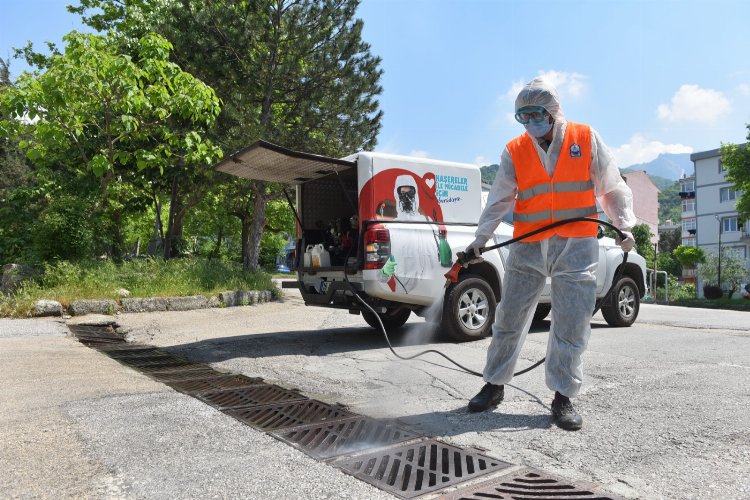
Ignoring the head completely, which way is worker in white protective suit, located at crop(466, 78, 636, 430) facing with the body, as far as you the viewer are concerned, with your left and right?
facing the viewer

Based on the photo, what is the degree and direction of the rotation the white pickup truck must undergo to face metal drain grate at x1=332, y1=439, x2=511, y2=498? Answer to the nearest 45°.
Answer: approximately 135° to its right

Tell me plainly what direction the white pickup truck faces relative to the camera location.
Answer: facing away from the viewer and to the right of the viewer

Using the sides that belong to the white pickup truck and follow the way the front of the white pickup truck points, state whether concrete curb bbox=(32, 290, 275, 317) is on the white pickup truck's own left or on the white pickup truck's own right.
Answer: on the white pickup truck's own left

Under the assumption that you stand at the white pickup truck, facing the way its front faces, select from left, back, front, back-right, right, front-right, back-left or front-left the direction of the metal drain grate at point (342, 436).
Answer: back-right

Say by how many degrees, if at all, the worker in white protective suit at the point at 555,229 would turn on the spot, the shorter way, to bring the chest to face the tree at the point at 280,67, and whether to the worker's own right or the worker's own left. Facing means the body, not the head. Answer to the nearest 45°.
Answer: approximately 135° to the worker's own right

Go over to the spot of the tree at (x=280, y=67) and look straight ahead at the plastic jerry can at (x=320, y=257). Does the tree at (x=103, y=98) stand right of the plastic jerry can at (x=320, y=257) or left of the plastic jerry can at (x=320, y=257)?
right

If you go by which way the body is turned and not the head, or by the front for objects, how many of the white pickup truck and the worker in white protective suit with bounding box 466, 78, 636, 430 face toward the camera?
1

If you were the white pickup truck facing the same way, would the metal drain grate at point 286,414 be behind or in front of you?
behind

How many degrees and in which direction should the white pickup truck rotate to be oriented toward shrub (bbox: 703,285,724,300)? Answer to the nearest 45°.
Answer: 0° — it already faces it

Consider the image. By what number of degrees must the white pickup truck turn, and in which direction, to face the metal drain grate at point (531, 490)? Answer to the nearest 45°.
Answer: approximately 135° to its right

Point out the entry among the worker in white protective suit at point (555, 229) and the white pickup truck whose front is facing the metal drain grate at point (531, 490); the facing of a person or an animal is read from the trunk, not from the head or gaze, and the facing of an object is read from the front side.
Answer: the worker in white protective suit
